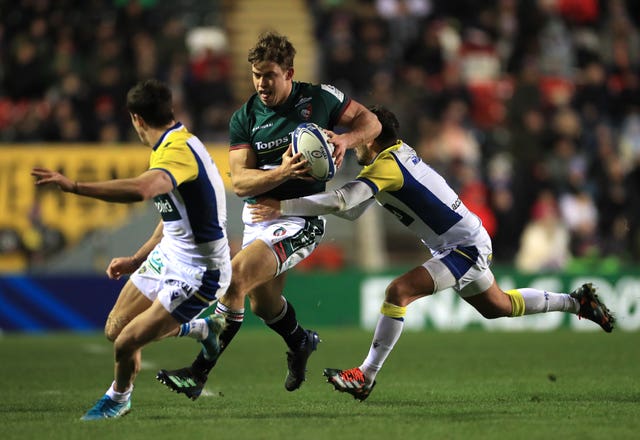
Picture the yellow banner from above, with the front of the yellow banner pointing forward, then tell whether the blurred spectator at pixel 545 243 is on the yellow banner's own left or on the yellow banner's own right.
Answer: on the yellow banner's own left

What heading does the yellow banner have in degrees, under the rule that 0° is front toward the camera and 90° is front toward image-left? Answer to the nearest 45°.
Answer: approximately 0°

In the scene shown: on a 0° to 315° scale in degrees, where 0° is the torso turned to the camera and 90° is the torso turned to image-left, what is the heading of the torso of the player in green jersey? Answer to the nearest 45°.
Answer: approximately 45°

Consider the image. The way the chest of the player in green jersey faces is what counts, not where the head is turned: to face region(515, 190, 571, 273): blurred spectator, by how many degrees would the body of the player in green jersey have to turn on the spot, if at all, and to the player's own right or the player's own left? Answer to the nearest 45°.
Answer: approximately 180°

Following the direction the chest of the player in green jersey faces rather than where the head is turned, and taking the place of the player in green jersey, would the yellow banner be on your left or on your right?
on your right
